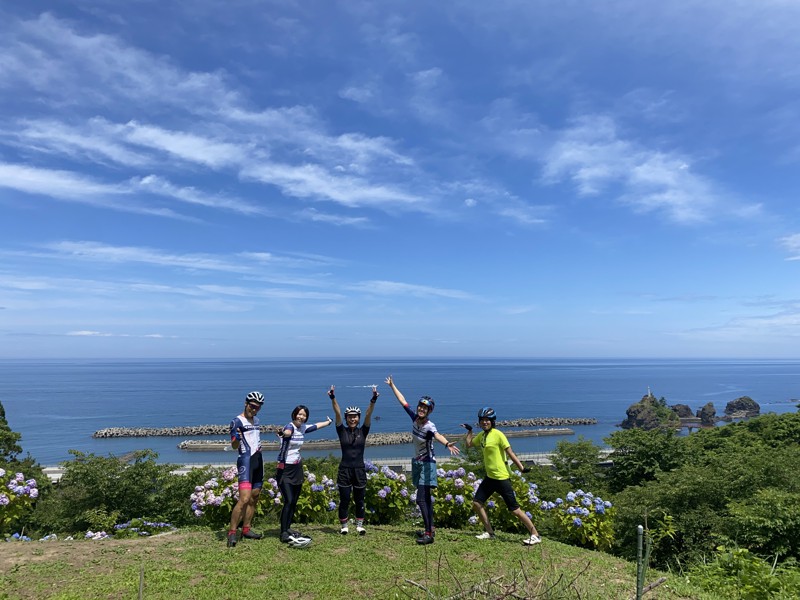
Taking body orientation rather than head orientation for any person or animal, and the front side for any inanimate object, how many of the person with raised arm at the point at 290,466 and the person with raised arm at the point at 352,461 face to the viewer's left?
0

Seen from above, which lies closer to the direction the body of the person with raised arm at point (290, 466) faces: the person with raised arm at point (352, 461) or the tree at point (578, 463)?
the person with raised arm

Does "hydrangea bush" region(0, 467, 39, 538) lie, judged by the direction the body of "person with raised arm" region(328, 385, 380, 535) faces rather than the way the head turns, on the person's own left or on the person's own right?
on the person's own right

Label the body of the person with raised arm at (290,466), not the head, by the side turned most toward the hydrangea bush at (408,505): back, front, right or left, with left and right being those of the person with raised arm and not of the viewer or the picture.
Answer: left

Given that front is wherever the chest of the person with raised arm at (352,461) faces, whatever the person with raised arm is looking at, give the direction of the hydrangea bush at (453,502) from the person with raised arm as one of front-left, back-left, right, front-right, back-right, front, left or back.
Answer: back-left

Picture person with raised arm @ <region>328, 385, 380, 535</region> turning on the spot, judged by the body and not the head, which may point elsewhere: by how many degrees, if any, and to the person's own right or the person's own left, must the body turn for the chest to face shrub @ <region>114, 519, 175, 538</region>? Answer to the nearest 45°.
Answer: approximately 135° to the person's own right

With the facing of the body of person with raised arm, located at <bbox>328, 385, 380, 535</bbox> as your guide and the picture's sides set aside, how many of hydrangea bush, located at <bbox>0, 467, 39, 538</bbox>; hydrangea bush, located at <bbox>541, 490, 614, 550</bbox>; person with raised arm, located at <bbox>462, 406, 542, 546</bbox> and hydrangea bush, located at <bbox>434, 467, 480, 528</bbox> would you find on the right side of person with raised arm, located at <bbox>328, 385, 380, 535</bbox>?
1

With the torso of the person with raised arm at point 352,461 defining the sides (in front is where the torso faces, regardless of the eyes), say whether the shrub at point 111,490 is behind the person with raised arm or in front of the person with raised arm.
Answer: behind

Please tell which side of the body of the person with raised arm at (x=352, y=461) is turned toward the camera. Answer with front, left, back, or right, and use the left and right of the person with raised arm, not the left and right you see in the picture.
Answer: front

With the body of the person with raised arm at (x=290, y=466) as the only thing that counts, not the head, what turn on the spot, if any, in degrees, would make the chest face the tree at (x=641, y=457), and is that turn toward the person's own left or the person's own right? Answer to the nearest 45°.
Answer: approximately 90° to the person's own left

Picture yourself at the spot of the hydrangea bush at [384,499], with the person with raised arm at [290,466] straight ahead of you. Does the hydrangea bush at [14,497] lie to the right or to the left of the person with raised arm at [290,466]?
right
